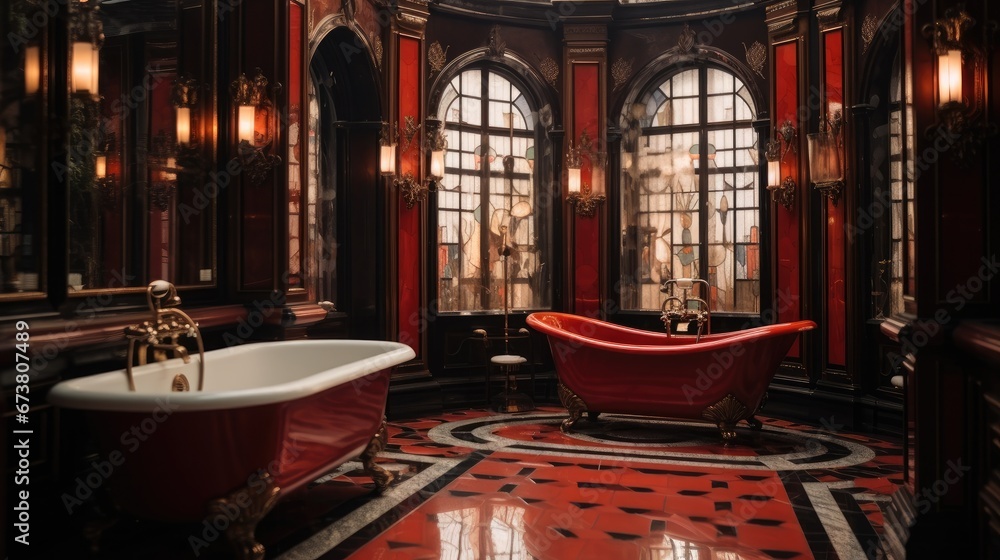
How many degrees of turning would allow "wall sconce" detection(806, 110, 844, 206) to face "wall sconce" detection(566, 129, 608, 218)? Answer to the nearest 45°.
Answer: approximately 45° to its right

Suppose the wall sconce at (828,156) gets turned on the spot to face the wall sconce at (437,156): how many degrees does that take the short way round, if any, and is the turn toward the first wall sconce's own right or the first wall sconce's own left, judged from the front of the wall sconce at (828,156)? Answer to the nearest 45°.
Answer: approximately 45° to the first wall sconce's own right

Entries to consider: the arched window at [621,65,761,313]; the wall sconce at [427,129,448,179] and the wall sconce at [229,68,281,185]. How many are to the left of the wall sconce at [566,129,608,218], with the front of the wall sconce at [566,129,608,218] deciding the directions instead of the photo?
1

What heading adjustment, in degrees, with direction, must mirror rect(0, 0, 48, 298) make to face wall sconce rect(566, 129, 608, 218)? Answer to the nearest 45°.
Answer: approximately 90° to its left

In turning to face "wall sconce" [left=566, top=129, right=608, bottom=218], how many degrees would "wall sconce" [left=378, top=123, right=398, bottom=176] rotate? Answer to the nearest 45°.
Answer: approximately 90° to its left

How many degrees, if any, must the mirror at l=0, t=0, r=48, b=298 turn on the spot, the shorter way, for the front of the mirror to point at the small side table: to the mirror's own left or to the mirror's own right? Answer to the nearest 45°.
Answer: approximately 90° to the mirror's own left

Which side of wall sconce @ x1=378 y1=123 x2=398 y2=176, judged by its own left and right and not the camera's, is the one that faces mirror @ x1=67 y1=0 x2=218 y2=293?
right

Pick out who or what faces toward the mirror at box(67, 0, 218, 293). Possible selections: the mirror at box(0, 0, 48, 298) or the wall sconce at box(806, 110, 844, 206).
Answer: the wall sconce

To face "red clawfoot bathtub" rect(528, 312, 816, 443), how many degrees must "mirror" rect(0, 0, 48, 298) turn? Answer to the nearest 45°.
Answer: approximately 45° to its left

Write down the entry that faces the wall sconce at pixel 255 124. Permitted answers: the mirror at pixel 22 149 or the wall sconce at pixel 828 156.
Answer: the wall sconce at pixel 828 156

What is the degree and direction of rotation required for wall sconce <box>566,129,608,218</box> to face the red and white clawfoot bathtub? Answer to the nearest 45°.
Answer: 0° — it already faces it

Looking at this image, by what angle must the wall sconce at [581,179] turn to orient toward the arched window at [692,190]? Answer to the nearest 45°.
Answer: approximately 90° to its left

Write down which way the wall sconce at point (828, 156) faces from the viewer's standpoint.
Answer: facing the viewer and to the left of the viewer

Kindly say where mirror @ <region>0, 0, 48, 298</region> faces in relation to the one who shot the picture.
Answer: facing the viewer and to the right of the viewer

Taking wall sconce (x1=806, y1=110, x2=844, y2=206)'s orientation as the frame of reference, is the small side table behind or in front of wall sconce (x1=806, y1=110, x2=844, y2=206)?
in front
